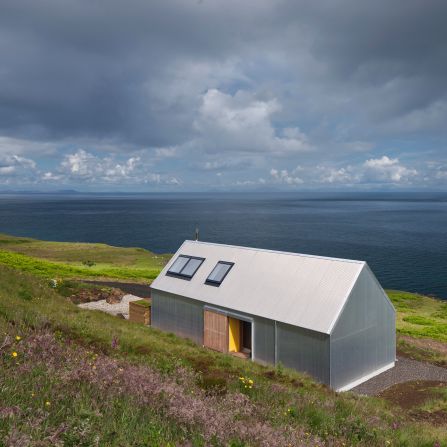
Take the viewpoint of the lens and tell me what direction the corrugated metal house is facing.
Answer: facing the viewer and to the left of the viewer
